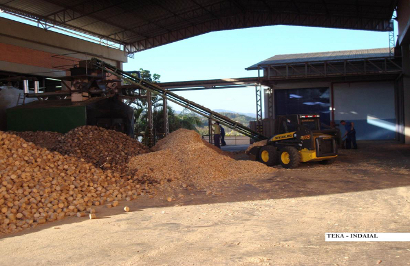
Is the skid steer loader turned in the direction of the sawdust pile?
no

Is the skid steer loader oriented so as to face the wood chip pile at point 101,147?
no

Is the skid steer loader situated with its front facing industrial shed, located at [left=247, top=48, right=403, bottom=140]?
no

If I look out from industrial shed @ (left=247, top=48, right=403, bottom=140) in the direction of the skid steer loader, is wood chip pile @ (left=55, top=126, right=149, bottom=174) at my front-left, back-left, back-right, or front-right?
front-right
